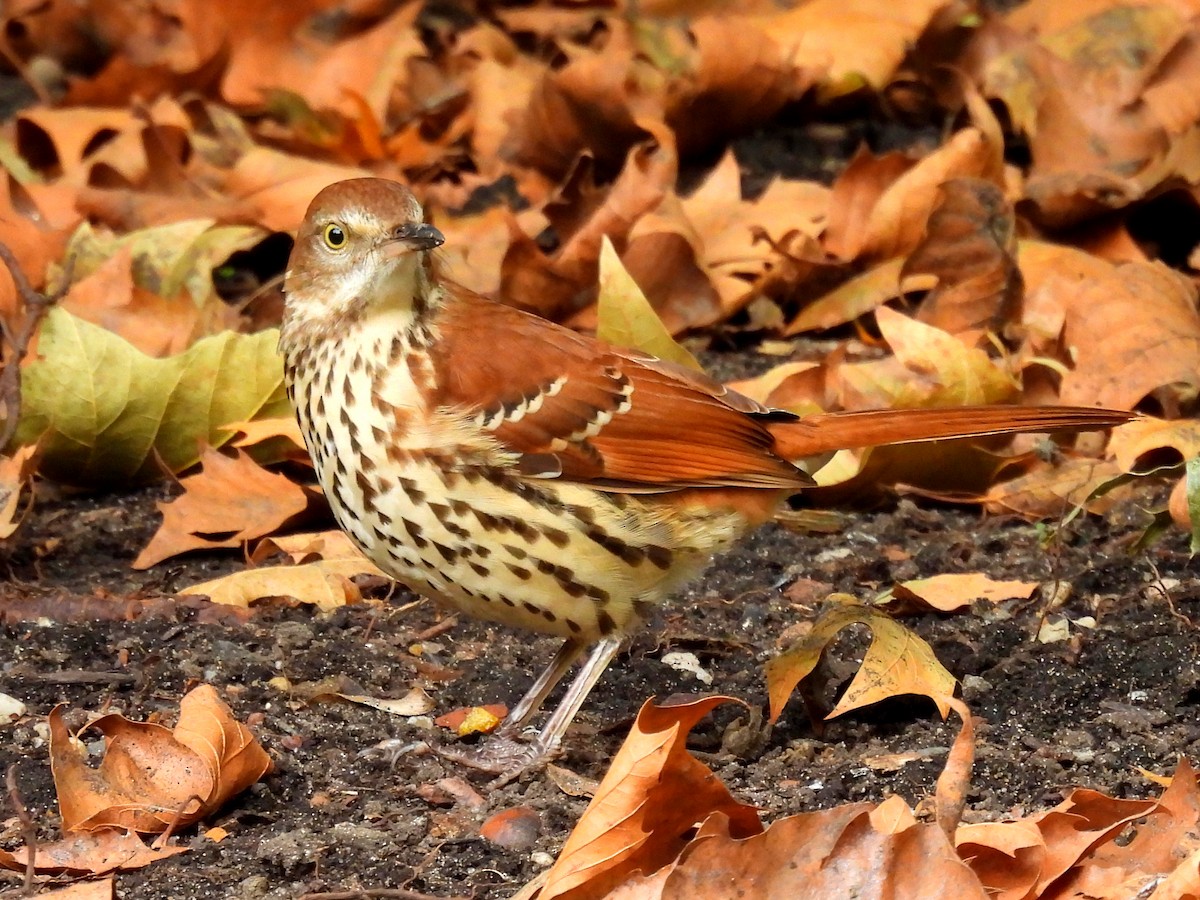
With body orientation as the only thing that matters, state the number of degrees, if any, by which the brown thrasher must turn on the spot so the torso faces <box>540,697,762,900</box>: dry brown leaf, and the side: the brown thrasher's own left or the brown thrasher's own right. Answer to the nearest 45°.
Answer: approximately 90° to the brown thrasher's own left

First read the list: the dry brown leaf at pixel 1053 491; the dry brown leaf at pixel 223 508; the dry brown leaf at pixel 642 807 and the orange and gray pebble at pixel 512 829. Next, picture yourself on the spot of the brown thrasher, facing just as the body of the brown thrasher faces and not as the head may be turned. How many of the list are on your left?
2

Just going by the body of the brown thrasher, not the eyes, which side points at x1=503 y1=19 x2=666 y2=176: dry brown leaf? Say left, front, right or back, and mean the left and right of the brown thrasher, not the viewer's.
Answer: right

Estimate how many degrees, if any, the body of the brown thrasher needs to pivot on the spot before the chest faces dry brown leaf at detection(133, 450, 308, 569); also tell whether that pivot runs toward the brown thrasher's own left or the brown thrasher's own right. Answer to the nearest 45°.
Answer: approximately 45° to the brown thrasher's own right

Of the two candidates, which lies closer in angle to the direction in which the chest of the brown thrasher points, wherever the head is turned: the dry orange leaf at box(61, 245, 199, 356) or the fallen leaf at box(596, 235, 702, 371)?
the dry orange leaf

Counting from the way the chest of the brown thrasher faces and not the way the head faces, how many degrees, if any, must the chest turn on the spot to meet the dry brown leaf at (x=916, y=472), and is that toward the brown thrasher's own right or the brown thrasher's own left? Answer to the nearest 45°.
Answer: approximately 135° to the brown thrasher's own right

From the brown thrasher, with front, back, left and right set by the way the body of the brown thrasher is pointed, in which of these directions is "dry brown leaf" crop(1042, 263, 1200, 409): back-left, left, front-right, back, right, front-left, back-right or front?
back-right

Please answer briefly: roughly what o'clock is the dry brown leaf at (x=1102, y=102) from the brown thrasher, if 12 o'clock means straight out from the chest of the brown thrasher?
The dry brown leaf is roughly at 4 o'clock from the brown thrasher.

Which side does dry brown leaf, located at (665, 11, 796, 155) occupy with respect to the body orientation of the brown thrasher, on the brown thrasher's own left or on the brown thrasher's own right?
on the brown thrasher's own right

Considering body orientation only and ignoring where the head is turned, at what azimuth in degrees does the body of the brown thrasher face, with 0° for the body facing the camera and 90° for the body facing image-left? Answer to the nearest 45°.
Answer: approximately 90°

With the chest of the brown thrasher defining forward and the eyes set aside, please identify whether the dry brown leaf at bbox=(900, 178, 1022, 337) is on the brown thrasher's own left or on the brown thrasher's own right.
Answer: on the brown thrasher's own right

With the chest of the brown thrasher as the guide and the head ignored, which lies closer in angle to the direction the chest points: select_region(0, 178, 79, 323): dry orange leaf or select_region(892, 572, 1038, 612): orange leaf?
the dry orange leaf

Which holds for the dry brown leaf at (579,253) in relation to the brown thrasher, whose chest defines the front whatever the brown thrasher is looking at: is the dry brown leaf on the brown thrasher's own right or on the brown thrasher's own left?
on the brown thrasher's own right

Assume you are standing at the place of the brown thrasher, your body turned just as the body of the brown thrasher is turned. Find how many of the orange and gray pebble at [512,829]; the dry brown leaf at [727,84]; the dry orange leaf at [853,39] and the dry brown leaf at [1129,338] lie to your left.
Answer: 1
